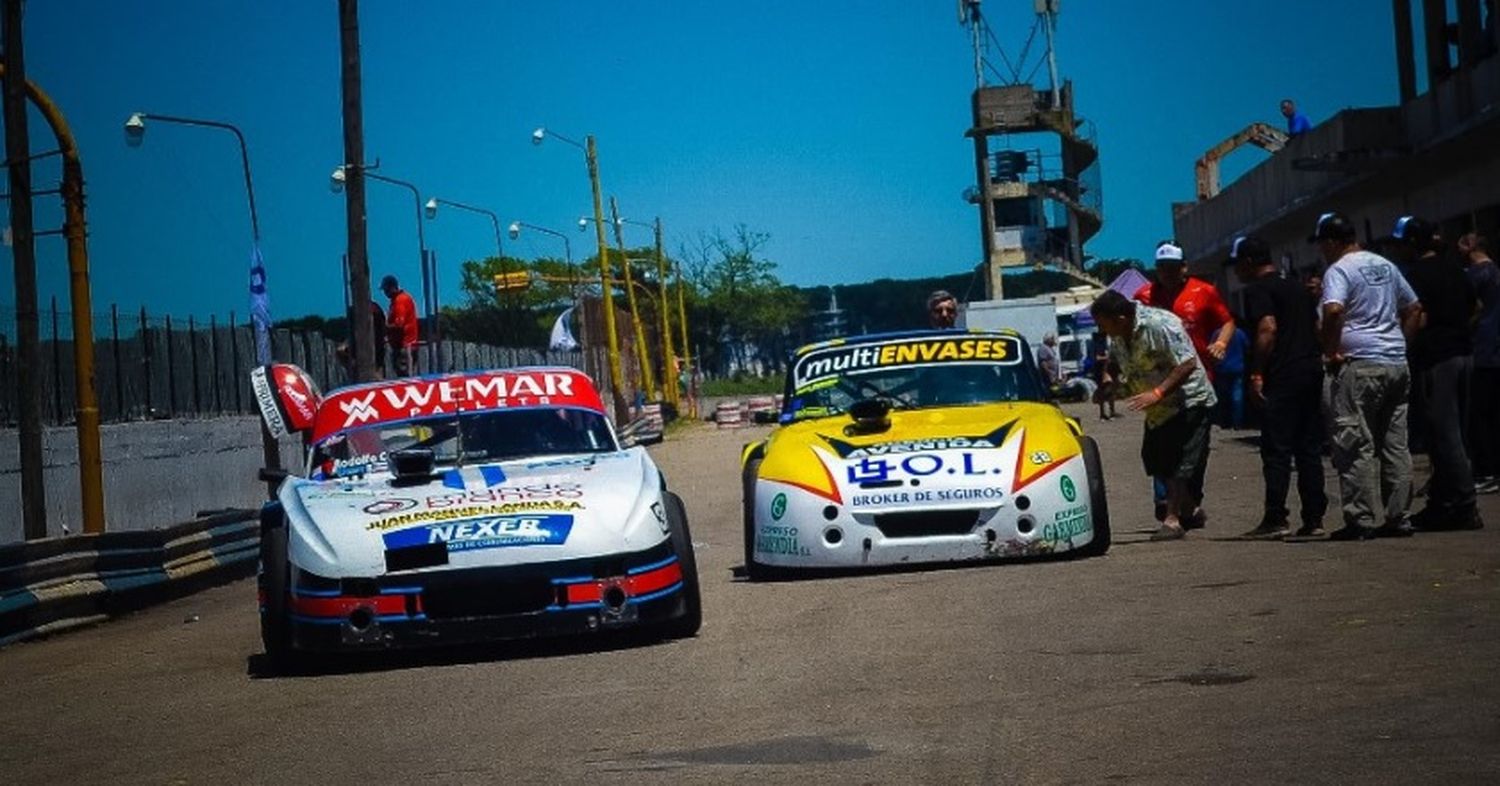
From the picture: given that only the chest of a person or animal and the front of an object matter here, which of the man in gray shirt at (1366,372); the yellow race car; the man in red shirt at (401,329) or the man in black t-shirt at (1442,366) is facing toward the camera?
the yellow race car

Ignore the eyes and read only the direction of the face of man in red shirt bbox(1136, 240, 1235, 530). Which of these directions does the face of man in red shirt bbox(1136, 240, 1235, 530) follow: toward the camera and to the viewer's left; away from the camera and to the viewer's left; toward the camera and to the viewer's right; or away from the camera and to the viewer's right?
toward the camera and to the viewer's left

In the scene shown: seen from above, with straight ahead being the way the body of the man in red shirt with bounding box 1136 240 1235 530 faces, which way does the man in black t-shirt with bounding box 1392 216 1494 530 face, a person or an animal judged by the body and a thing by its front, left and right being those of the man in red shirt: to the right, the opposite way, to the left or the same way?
to the right
